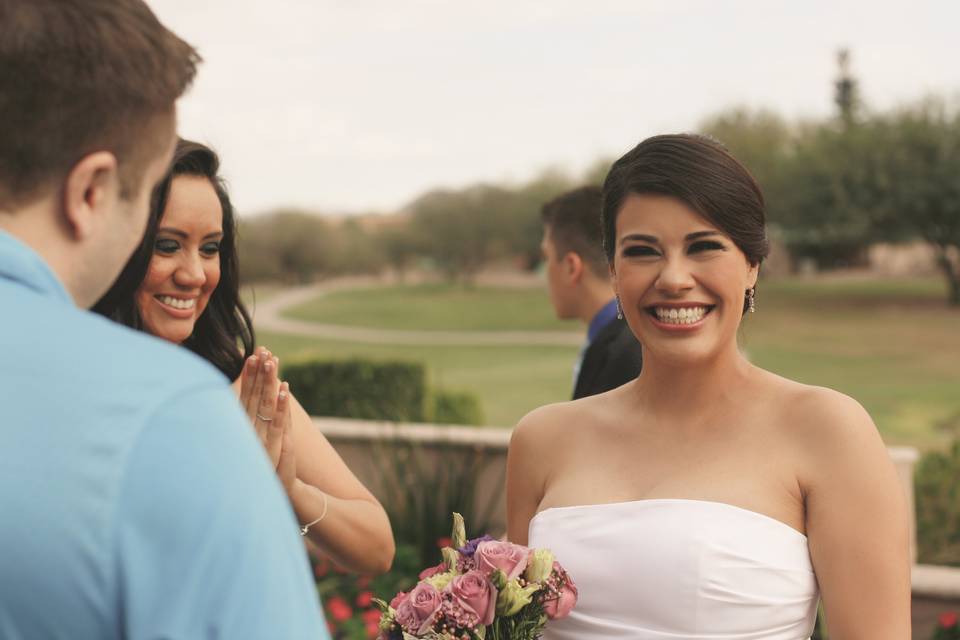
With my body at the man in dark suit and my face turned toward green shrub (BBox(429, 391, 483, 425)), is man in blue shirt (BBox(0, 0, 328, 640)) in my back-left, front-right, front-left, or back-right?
back-left

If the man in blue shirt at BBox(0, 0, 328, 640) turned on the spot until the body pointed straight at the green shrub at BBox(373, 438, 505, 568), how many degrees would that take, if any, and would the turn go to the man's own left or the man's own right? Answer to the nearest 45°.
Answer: approximately 45° to the man's own left

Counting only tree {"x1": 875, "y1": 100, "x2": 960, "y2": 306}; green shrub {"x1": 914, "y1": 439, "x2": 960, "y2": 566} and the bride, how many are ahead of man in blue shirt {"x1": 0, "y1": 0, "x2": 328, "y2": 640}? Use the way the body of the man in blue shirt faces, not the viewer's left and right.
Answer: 3

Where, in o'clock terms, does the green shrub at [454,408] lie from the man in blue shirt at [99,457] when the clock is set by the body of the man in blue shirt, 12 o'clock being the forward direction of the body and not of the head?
The green shrub is roughly at 11 o'clock from the man in blue shirt.

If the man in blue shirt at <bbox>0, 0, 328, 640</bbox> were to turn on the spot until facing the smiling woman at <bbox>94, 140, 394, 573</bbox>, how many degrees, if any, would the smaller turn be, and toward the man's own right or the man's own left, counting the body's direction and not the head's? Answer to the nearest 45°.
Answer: approximately 45° to the man's own left

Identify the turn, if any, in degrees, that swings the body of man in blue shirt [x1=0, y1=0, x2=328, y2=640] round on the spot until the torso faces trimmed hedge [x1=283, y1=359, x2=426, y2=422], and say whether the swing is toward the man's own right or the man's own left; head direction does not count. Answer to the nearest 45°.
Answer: approximately 45° to the man's own left

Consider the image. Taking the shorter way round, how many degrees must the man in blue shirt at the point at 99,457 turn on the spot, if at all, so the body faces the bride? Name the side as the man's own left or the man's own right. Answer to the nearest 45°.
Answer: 0° — they already face them

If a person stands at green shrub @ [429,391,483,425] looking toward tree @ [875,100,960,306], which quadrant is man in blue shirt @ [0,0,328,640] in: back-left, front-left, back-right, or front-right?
back-right

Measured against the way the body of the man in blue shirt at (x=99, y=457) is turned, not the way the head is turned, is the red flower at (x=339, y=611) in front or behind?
in front

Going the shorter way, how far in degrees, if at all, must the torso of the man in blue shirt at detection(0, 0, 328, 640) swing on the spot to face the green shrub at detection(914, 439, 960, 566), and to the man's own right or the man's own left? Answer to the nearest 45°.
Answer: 0° — they already face it

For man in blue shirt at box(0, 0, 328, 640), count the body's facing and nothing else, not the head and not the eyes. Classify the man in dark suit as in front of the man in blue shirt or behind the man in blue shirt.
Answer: in front

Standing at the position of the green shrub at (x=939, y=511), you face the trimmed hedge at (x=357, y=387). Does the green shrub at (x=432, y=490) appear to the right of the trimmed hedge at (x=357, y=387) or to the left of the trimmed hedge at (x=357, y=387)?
left

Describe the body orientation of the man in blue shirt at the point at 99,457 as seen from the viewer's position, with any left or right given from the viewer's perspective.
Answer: facing away from the viewer and to the right of the viewer
